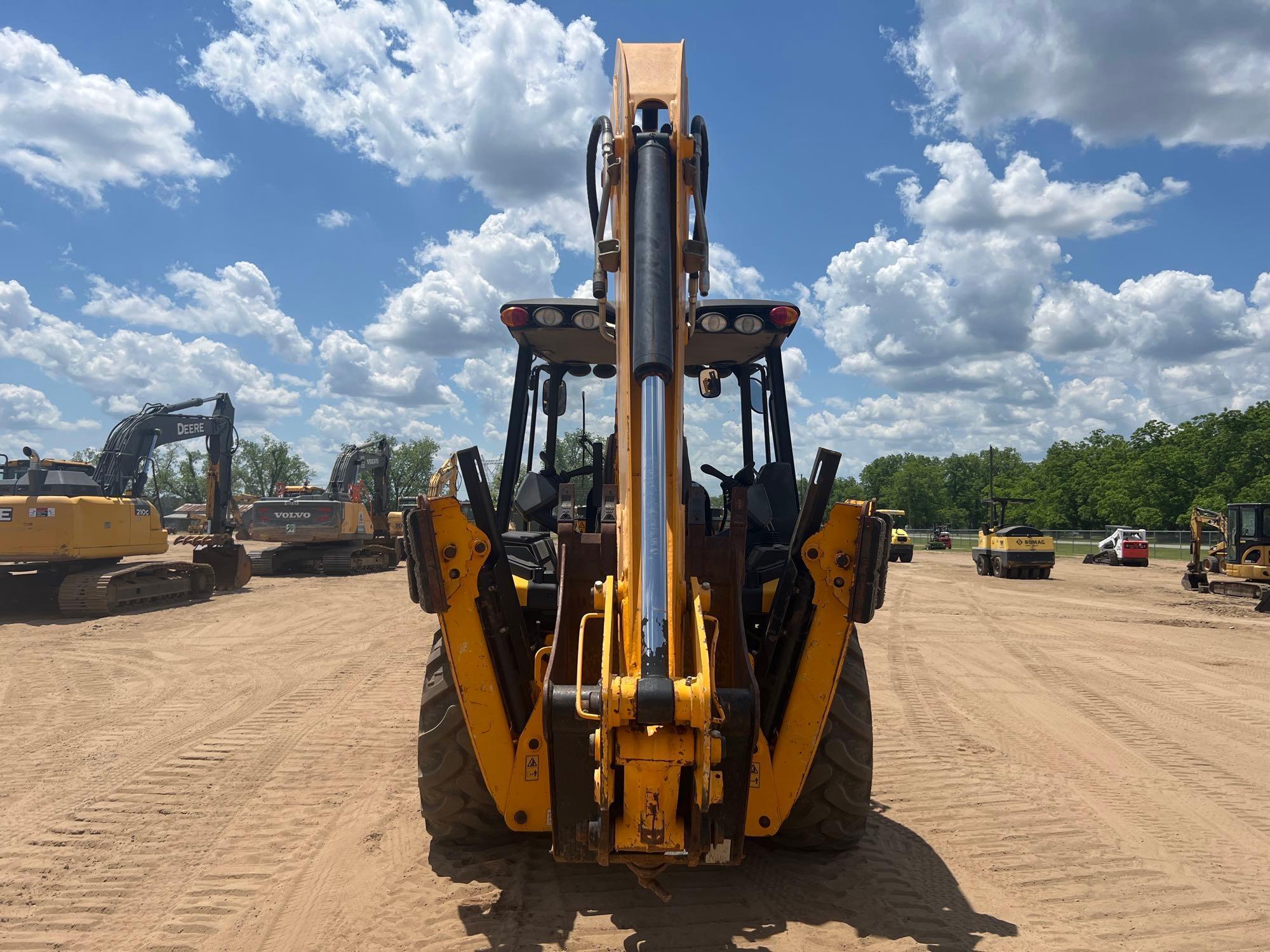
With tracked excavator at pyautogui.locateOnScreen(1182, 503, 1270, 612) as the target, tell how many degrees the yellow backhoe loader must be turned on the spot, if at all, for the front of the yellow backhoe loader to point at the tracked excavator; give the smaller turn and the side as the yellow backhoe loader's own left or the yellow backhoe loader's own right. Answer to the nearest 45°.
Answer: approximately 45° to the yellow backhoe loader's own right

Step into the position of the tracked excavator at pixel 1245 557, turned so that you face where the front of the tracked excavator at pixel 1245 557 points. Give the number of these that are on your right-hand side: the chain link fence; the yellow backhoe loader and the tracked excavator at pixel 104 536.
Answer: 1

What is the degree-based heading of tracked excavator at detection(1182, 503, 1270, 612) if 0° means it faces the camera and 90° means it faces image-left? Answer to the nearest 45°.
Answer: approximately 90°

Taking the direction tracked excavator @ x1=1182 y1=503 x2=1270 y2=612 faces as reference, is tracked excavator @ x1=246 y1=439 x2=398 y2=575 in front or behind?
in front

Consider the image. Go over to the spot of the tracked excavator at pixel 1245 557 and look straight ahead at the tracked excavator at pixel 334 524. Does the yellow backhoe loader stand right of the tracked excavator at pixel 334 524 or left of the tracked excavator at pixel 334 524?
left

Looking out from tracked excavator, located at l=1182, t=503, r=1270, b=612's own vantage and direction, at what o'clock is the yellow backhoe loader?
The yellow backhoe loader is roughly at 9 o'clock from the tracked excavator.

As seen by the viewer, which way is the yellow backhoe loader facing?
away from the camera

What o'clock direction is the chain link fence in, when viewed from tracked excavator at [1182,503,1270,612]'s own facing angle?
The chain link fence is roughly at 3 o'clock from the tracked excavator.

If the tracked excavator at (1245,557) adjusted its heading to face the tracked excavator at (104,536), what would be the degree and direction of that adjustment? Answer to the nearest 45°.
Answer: approximately 45° to its left

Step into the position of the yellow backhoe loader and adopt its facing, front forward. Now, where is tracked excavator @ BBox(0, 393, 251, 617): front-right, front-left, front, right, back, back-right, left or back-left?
front-left

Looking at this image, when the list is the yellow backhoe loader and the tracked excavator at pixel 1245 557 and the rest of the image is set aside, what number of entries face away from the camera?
1

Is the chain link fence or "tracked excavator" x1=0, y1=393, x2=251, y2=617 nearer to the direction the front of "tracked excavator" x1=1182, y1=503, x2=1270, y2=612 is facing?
the tracked excavator

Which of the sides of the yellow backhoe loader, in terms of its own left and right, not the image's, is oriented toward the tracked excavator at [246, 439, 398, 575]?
front
